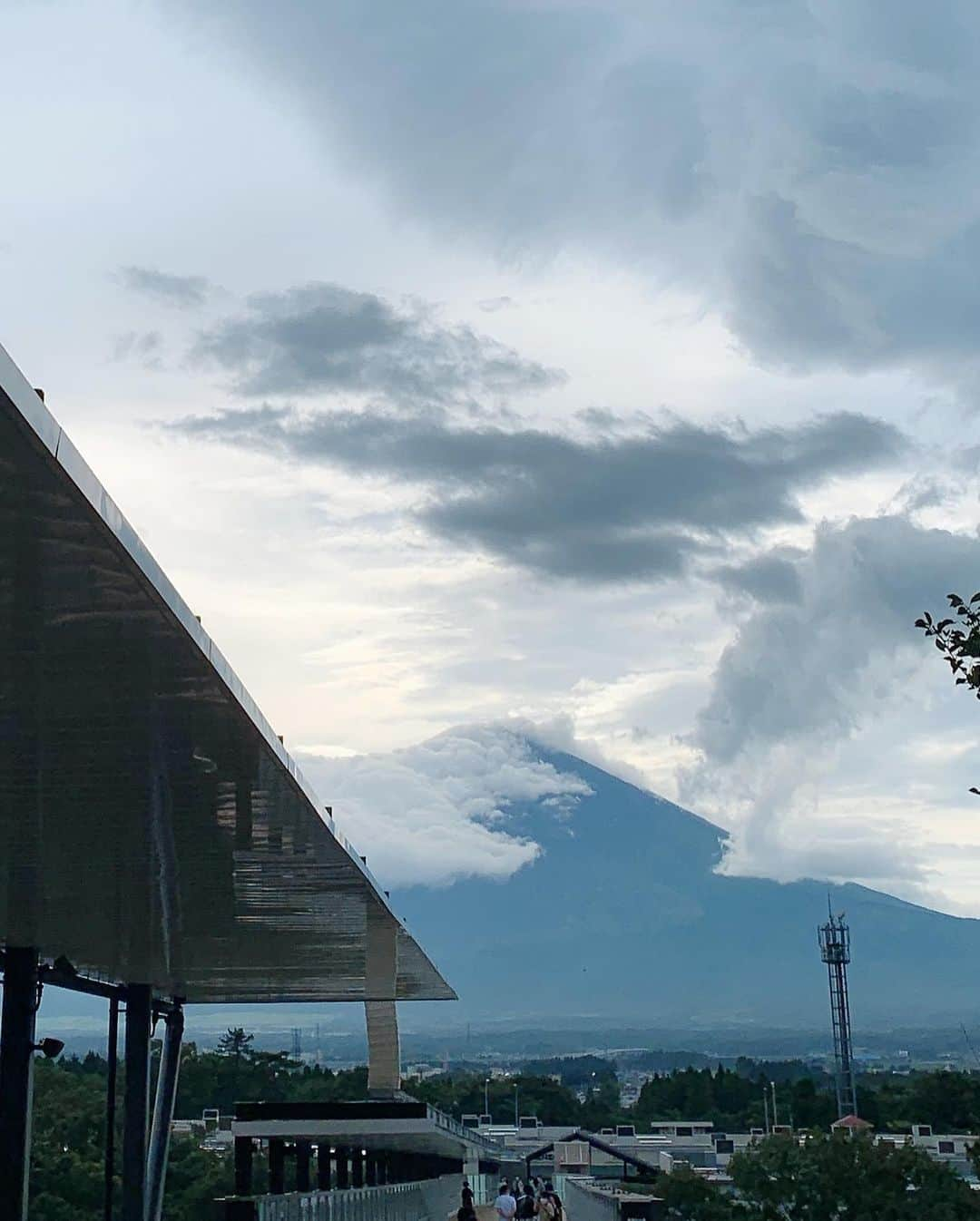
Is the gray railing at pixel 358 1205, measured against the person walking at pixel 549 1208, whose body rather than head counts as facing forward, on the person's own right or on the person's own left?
on the person's own left

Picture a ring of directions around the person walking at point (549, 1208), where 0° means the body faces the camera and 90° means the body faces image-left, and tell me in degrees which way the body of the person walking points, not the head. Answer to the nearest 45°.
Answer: approximately 180°

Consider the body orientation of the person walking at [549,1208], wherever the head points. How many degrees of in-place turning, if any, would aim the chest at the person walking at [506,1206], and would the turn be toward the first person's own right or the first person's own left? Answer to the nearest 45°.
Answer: approximately 135° to the first person's own left

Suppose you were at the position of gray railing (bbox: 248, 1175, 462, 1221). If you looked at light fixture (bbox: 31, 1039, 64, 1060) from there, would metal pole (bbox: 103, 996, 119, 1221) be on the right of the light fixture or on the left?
right
